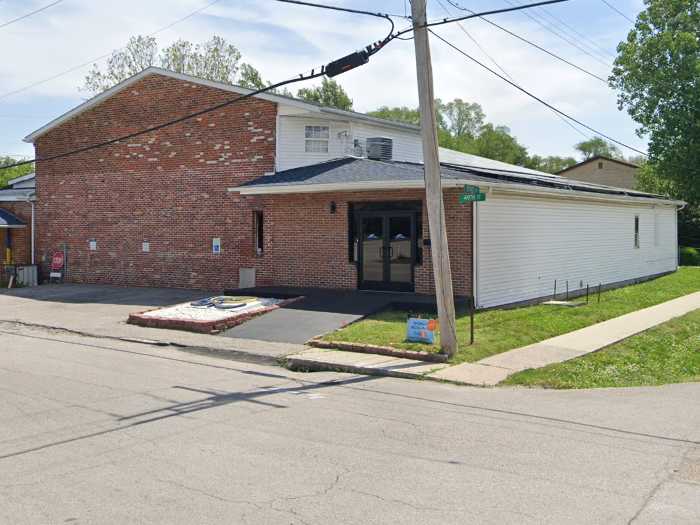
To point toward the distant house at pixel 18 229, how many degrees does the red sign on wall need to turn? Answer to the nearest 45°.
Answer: approximately 135° to its right

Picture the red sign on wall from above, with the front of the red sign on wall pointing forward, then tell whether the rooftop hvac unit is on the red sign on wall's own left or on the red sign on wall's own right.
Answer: on the red sign on wall's own left

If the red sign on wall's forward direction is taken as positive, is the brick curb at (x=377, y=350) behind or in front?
in front

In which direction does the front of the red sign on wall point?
toward the camera

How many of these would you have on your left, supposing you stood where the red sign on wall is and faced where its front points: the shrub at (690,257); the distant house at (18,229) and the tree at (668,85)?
2

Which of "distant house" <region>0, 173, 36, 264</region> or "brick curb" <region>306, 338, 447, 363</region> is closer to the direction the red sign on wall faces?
the brick curb

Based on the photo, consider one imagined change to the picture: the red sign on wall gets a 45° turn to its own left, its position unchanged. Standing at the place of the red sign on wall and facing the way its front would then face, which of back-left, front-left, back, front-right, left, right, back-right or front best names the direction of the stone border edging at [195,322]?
front-right
